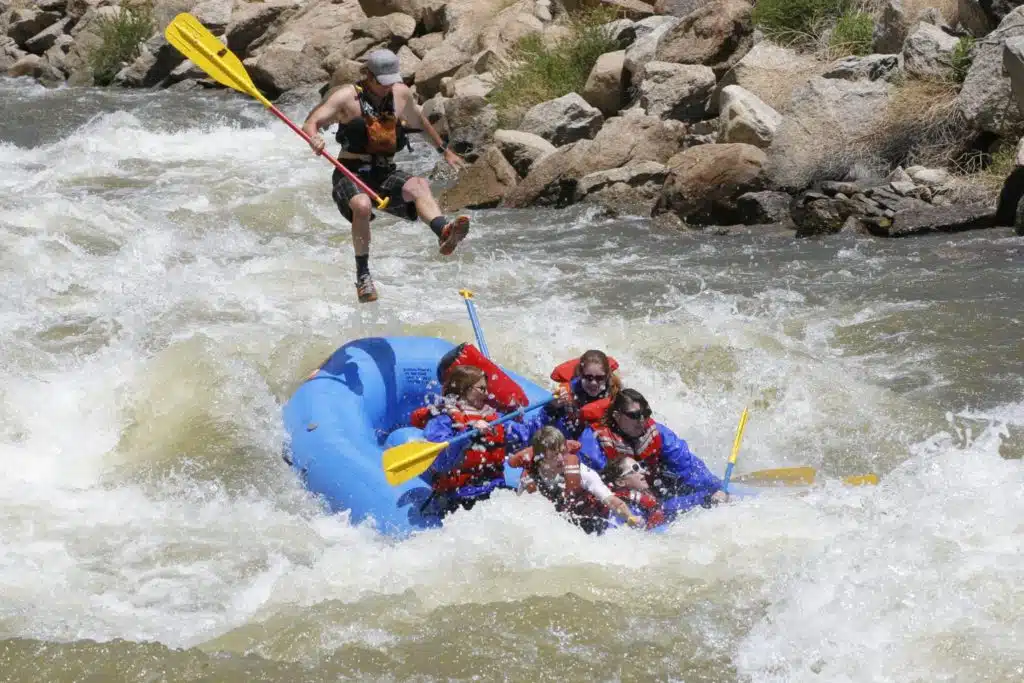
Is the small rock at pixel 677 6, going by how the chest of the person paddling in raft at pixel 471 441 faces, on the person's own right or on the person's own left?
on the person's own left

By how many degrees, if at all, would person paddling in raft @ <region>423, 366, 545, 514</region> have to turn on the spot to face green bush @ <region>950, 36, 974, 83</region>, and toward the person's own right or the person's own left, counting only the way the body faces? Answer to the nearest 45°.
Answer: approximately 90° to the person's own left

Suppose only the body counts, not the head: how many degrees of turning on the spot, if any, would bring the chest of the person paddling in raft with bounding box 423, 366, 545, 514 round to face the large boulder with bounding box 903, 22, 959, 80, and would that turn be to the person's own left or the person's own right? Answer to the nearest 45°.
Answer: approximately 90° to the person's own left

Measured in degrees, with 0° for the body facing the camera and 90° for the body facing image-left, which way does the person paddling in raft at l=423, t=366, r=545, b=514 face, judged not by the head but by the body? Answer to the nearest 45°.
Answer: approximately 315°

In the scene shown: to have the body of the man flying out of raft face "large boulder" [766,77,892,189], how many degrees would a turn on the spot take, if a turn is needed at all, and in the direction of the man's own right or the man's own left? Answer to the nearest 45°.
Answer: approximately 90° to the man's own left

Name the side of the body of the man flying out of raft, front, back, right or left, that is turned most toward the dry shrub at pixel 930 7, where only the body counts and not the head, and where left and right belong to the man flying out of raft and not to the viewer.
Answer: left

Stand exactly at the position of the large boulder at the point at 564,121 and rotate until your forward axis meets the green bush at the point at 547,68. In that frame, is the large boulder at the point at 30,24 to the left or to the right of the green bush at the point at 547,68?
left

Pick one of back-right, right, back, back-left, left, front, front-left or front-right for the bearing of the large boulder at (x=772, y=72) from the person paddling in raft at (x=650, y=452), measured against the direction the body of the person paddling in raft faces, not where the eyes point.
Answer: back-left
